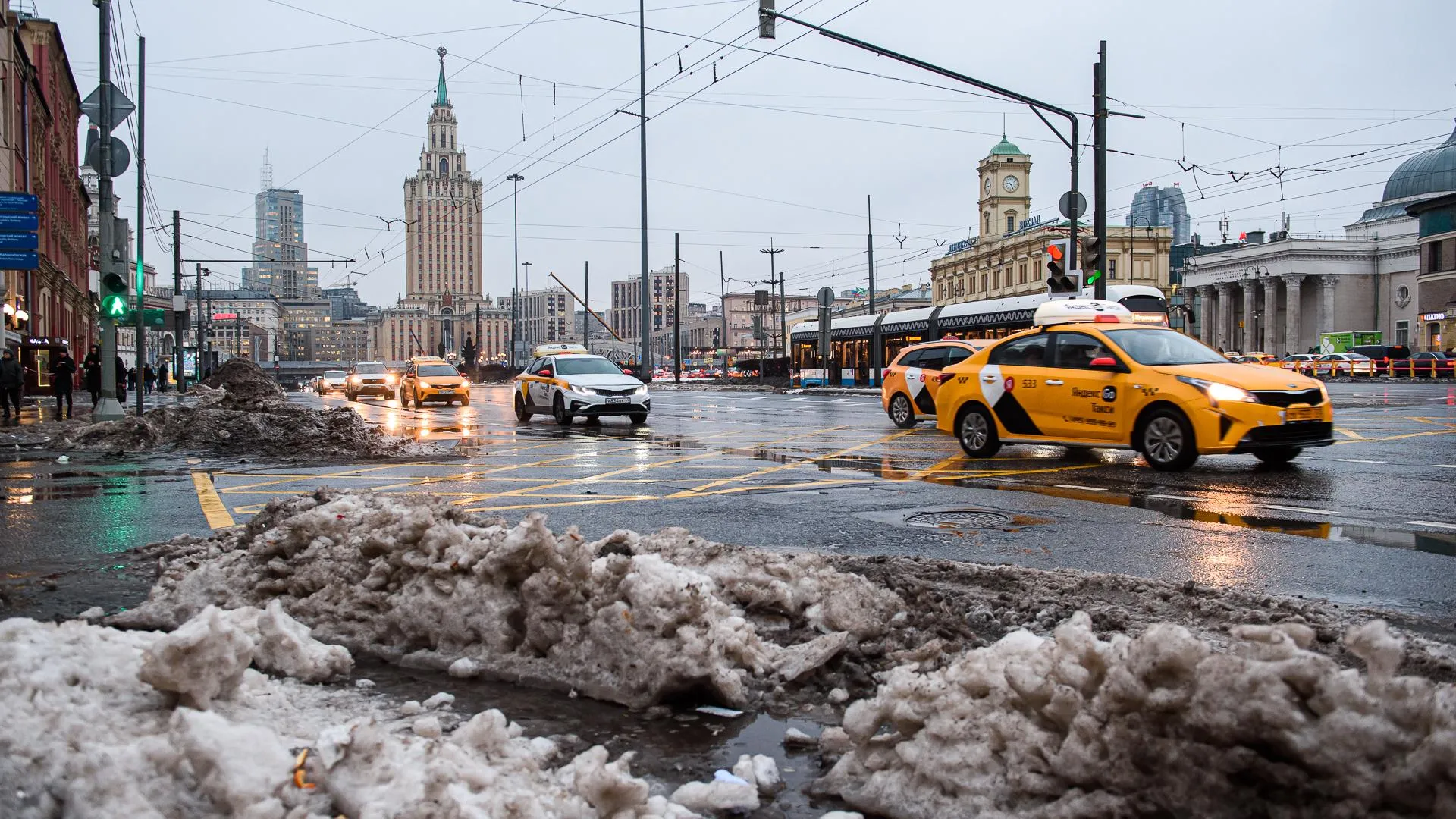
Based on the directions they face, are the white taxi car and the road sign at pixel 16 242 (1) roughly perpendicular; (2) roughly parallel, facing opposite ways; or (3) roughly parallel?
roughly parallel

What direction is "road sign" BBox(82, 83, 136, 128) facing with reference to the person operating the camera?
facing away from the viewer

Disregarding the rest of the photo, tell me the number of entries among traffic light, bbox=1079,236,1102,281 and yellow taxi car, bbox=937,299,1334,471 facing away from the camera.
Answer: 0

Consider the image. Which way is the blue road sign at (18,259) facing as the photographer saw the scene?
facing the viewer

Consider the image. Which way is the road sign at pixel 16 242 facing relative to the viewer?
toward the camera

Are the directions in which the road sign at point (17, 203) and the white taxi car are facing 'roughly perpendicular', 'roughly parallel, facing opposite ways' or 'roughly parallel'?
roughly parallel

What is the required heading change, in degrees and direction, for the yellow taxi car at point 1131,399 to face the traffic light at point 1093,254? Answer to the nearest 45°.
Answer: approximately 135° to its left

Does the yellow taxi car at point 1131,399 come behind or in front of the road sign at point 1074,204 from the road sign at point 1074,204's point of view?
behind

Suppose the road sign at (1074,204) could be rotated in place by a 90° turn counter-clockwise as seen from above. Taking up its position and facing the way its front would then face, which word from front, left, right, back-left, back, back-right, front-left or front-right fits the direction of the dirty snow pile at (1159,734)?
left

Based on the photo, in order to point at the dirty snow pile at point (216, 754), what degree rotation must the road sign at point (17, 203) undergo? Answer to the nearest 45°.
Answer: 0° — it already faces it

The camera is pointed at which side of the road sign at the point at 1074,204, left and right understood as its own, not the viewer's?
back

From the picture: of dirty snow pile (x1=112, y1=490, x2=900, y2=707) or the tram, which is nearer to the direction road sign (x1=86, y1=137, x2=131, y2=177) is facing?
the tram
